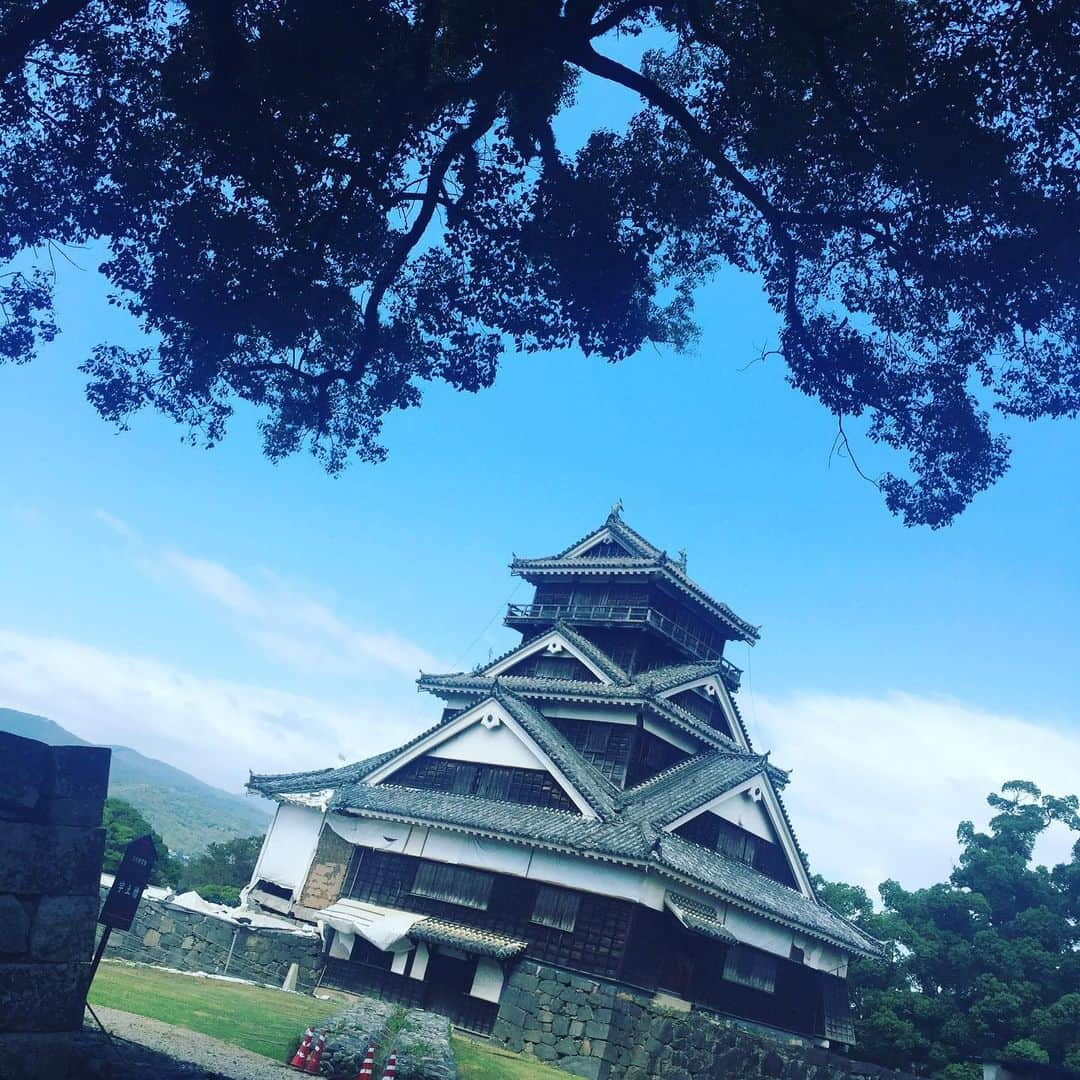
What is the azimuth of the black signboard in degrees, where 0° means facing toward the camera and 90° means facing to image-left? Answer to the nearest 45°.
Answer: approximately 0°

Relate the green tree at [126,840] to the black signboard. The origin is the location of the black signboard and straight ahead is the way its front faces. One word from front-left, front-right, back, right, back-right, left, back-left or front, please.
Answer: back
